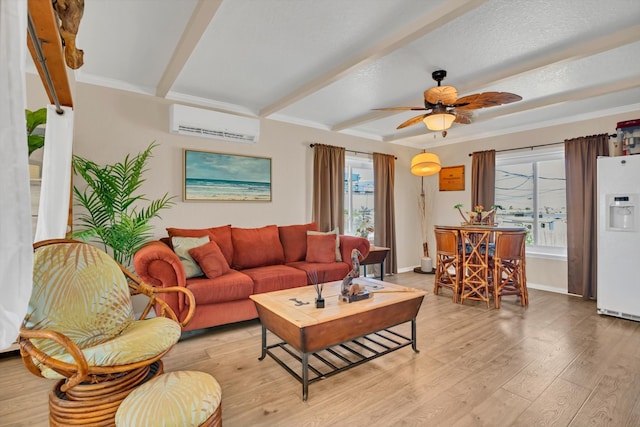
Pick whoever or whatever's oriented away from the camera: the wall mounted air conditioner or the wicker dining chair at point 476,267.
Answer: the wicker dining chair

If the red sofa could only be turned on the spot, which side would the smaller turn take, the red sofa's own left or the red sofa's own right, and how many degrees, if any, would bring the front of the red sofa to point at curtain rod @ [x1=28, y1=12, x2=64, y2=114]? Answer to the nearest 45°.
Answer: approximately 90° to the red sofa's own right

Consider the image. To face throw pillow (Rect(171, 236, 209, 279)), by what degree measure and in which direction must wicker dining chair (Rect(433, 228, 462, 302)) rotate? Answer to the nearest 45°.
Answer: approximately 180°

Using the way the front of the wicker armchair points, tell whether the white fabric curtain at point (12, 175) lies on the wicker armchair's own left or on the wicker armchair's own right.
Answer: on the wicker armchair's own right

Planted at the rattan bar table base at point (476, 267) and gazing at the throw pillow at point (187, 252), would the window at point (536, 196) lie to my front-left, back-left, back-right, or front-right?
back-right

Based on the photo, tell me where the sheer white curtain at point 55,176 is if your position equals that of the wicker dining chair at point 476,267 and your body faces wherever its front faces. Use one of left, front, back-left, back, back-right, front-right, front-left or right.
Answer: back-left

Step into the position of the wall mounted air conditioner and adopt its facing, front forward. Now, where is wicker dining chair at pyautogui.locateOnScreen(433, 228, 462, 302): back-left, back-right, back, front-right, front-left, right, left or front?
front-left

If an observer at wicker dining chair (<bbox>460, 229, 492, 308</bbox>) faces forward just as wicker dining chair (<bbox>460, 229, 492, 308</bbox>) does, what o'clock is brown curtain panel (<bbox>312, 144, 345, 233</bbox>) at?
The brown curtain panel is roughly at 9 o'clock from the wicker dining chair.

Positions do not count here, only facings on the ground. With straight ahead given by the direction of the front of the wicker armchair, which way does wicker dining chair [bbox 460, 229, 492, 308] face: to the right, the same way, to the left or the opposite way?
to the left

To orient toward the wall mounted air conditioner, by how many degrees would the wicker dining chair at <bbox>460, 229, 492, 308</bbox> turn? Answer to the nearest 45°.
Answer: approximately 135° to its left

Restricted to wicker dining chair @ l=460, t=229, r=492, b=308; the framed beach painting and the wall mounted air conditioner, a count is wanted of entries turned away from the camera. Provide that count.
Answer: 1

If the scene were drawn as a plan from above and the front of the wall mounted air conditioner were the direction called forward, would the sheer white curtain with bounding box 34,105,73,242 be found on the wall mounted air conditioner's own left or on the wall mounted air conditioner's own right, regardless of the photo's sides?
on the wall mounted air conditioner's own right

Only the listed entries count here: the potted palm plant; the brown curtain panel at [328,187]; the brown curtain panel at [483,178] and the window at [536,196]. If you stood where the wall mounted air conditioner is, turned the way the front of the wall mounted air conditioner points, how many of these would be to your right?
1

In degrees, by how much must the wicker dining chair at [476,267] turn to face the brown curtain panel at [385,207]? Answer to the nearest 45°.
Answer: approximately 45° to its left

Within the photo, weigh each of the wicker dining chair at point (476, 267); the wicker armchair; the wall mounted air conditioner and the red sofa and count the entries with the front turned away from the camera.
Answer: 1

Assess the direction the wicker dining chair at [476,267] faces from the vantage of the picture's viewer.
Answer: facing away from the viewer

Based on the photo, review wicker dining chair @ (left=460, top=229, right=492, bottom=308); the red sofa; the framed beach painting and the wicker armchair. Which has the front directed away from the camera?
the wicker dining chair

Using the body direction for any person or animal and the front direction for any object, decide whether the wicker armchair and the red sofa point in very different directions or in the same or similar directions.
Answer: same or similar directions

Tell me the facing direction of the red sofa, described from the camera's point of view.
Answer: facing the viewer and to the right of the viewer

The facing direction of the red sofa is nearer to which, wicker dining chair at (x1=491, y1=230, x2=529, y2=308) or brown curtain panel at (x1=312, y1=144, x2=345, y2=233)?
the wicker dining chair

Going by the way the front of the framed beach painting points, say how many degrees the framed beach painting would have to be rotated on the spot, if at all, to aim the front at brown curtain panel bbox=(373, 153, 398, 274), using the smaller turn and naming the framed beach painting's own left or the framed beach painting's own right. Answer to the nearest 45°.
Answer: approximately 45° to the framed beach painting's own left

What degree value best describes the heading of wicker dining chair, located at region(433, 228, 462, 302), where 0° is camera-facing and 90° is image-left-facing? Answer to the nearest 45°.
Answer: approximately 225°
